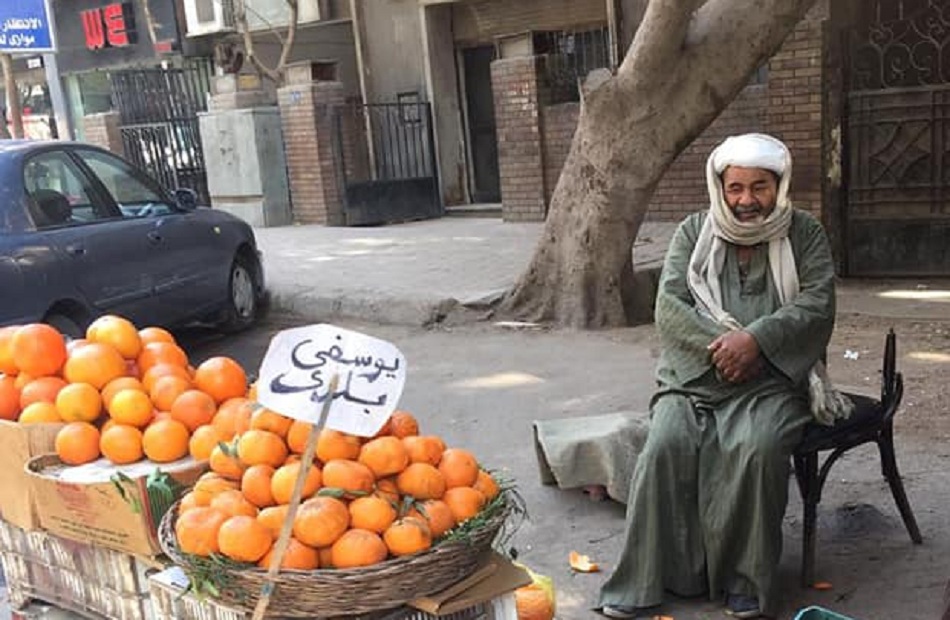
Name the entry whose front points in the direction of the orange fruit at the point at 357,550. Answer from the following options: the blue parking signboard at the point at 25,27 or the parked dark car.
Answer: the blue parking signboard

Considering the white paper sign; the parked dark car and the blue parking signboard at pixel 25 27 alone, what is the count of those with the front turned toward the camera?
2

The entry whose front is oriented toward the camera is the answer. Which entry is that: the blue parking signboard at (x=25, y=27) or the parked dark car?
the blue parking signboard

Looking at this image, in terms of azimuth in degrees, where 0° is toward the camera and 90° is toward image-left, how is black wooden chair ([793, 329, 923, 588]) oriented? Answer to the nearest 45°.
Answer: approximately 45°

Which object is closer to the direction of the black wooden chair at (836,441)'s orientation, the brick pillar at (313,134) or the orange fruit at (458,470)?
the orange fruit

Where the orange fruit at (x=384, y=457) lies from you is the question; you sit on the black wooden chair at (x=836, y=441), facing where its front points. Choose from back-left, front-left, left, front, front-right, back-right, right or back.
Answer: front

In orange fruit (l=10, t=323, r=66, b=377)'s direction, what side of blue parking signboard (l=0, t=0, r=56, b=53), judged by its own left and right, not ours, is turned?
front

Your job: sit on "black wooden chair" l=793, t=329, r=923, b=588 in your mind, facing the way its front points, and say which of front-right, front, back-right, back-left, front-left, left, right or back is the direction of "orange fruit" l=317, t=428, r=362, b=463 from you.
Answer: front

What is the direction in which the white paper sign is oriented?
toward the camera

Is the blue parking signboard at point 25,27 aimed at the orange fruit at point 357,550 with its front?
yes

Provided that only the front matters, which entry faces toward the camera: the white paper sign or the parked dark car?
the white paper sign

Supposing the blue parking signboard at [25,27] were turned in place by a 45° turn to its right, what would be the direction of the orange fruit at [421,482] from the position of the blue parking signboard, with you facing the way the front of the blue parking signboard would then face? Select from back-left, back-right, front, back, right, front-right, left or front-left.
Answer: front-left

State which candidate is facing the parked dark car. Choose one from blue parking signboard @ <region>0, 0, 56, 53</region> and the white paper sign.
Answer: the blue parking signboard

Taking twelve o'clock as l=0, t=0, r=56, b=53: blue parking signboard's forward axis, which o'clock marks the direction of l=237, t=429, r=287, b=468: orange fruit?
The orange fruit is roughly at 12 o'clock from the blue parking signboard.

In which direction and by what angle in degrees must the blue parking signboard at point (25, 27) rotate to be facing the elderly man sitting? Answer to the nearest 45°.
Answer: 0° — it already faces them

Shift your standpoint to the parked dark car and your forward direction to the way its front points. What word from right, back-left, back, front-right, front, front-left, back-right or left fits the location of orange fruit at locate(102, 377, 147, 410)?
back-right

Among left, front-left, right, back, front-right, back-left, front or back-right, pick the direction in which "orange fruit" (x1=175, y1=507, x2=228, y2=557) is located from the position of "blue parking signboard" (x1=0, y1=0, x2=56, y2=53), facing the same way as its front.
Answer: front
